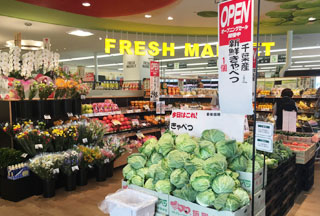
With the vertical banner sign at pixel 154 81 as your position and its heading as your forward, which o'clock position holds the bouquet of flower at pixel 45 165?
The bouquet of flower is roughly at 1 o'clock from the vertical banner sign.

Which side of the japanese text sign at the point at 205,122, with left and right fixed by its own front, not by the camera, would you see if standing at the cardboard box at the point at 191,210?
front

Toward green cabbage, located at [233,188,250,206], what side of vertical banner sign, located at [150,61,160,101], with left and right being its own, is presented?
front

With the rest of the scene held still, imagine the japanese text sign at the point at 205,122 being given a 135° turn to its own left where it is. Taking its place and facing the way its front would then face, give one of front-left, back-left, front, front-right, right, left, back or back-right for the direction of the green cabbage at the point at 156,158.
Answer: back

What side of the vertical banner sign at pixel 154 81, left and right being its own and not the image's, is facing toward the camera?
front

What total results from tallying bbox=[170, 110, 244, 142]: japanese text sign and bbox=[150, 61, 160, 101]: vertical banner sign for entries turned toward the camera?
2

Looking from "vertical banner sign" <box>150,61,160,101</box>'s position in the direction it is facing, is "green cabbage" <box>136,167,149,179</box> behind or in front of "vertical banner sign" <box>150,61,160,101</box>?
in front

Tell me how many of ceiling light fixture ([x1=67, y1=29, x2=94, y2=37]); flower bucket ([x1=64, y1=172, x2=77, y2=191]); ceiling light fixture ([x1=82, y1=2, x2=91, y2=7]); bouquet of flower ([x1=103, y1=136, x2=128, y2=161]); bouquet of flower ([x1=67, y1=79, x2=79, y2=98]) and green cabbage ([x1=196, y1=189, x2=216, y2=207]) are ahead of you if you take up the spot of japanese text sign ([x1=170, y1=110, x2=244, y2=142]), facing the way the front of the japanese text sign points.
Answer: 1

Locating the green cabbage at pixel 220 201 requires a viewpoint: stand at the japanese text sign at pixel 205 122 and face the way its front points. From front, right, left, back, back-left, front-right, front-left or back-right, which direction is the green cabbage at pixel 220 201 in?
front

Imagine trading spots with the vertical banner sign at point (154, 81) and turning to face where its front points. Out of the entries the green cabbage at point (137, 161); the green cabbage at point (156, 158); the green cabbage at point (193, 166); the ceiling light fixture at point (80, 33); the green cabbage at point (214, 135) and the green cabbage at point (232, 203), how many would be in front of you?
5

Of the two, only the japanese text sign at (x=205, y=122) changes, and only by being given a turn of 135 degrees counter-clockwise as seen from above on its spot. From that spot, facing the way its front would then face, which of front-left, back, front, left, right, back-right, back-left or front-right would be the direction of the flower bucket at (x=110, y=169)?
left

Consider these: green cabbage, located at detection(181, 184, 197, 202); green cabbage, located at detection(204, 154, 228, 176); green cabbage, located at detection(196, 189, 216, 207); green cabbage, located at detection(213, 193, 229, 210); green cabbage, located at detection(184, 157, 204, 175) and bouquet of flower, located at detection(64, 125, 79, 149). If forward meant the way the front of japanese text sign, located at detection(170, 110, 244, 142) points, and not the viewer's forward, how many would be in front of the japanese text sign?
5

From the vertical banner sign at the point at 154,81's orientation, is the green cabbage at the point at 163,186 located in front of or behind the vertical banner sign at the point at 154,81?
in front

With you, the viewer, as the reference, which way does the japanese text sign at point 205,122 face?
facing the viewer

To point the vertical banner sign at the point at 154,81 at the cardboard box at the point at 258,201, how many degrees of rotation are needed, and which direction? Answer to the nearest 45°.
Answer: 0° — it already faces it

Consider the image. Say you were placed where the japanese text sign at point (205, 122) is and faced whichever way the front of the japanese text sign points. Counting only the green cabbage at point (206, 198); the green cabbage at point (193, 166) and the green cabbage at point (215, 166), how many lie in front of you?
3

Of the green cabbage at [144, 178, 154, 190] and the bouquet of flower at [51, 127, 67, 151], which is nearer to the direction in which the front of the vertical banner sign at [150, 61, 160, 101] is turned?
the green cabbage

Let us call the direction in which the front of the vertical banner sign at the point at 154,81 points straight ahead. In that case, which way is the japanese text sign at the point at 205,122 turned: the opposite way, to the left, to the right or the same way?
the same way
